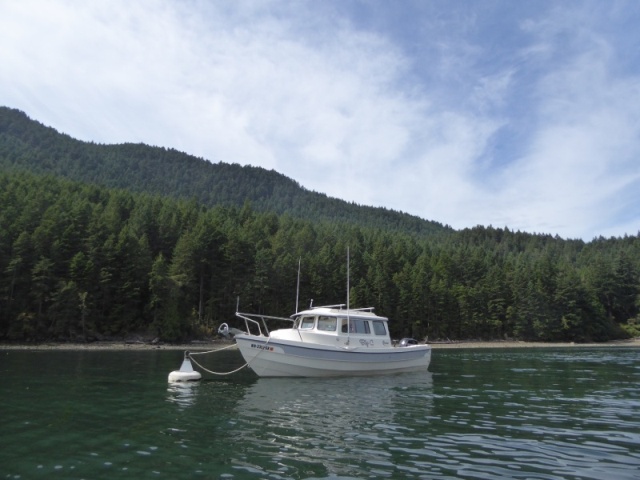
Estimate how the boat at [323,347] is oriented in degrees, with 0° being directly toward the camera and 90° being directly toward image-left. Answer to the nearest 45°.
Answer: approximately 45°
